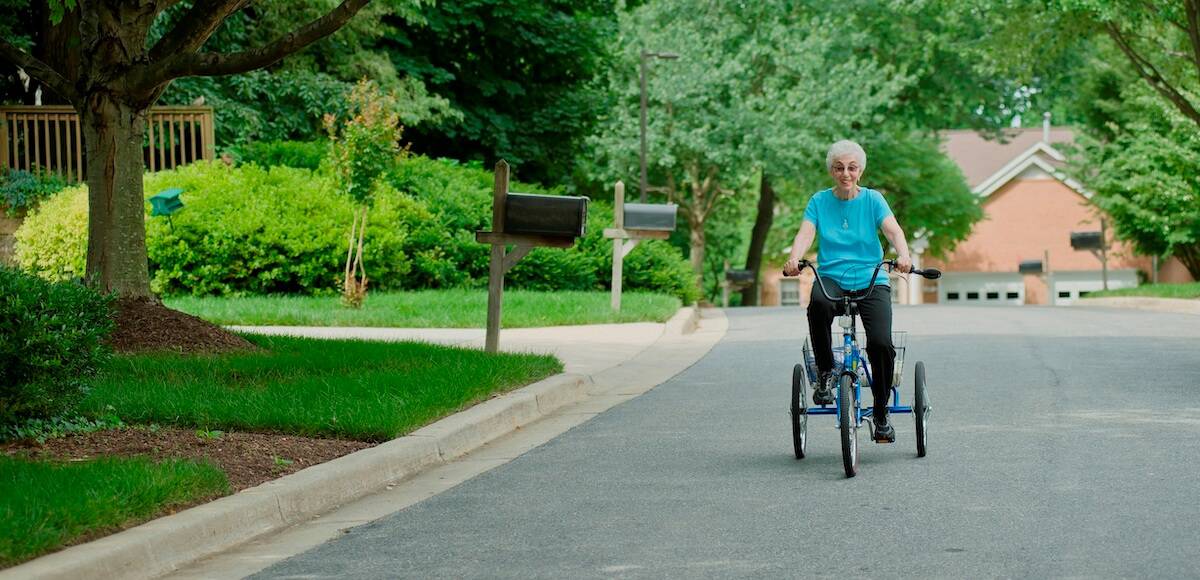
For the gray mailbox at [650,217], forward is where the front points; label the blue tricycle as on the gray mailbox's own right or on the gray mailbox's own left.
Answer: on the gray mailbox's own right

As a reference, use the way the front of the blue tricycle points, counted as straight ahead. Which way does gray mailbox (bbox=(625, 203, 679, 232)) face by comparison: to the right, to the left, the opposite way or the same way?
to the left

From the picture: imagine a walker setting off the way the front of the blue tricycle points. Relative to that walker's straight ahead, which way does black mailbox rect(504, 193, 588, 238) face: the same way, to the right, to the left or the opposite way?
to the left

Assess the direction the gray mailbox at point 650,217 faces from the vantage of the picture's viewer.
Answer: facing to the right of the viewer

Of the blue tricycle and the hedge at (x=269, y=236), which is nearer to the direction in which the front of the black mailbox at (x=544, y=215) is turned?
the blue tricycle

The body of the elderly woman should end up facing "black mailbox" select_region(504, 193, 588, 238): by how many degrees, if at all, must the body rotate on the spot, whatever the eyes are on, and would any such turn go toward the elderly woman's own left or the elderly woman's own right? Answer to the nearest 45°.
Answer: approximately 135° to the elderly woman's own right

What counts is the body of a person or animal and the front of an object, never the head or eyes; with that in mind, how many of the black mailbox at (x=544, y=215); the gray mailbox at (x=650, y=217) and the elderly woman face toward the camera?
1

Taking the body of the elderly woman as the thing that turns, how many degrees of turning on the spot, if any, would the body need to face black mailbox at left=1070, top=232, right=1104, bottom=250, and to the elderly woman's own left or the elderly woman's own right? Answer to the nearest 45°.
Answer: approximately 180°

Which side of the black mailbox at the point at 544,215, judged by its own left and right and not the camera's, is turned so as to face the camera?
right

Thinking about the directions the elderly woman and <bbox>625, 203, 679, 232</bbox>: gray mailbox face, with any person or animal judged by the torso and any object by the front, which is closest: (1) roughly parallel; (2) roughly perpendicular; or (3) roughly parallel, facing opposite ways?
roughly perpendicular
